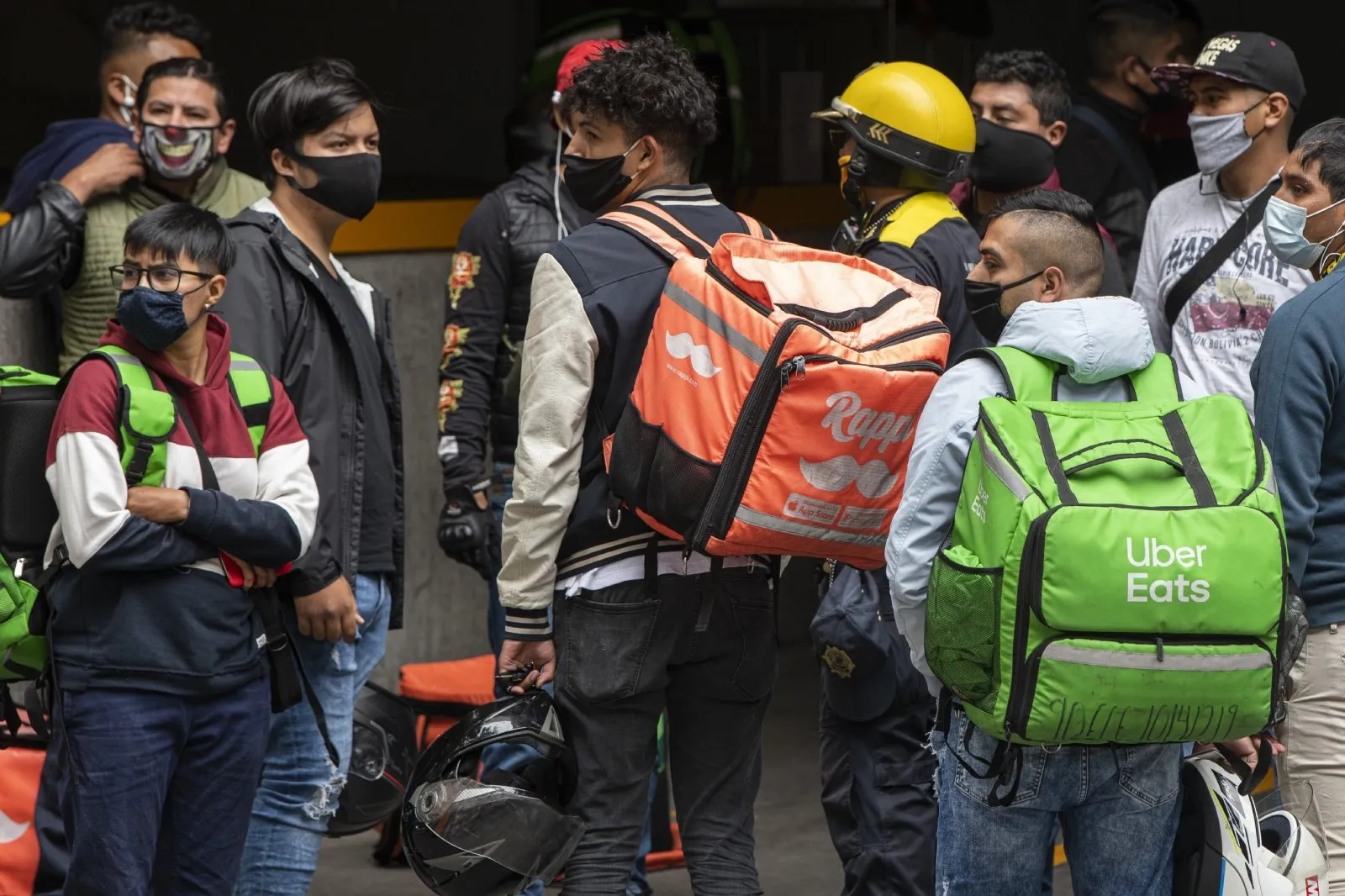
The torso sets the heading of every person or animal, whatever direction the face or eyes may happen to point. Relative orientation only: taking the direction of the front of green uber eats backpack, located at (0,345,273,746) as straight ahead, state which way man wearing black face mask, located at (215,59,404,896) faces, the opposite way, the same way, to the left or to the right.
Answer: the opposite way

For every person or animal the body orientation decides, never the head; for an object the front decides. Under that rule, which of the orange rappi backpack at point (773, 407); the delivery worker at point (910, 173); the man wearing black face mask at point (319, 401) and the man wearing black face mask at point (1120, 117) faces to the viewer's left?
the delivery worker

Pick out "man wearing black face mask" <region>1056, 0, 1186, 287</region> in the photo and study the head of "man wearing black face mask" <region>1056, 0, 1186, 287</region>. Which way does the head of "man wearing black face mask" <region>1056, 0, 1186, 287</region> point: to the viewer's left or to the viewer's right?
to the viewer's right

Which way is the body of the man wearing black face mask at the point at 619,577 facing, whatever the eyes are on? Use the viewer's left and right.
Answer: facing away from the viewer and to the left of the viewer

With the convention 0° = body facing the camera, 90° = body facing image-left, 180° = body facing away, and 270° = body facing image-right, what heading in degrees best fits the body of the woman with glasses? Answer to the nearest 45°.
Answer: approximately 0°

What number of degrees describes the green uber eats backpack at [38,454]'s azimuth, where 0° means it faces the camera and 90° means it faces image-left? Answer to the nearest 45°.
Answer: approximately 135°

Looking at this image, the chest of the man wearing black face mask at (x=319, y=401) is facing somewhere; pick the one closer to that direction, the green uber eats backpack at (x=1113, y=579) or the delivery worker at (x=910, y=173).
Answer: the green uber eats backpack

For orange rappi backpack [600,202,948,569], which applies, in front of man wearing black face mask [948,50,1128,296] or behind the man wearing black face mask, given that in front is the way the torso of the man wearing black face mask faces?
in front

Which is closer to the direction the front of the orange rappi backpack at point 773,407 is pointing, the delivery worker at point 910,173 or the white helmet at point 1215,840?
the white helmet

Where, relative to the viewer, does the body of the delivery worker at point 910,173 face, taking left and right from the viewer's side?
facing to the left of the viewer

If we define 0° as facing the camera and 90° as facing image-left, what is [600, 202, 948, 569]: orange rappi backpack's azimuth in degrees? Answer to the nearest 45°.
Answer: approximately 315°

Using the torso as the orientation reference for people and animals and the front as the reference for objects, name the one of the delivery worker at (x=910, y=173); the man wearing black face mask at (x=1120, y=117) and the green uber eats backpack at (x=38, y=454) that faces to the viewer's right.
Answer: the man wearing black face mask
